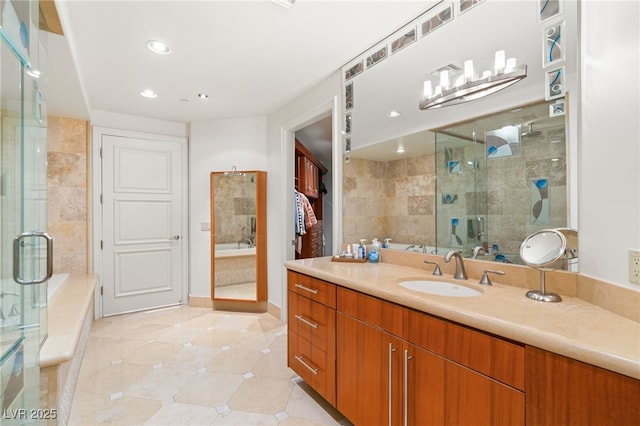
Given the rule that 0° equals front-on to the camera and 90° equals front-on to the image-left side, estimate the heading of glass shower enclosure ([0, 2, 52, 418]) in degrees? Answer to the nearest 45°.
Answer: approximately 315°

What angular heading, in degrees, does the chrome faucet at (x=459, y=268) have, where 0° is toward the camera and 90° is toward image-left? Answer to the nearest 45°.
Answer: approximately 45°

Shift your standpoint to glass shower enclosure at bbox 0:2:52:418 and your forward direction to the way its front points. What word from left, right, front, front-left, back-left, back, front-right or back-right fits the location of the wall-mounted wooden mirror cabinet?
left

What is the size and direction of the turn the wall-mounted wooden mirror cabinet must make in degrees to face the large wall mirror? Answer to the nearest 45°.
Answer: approximately 90° to its left

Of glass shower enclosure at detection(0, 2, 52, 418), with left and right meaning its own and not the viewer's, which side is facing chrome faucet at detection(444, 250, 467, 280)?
front

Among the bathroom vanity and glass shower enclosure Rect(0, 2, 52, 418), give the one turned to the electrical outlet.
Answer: the glass shower enclosure

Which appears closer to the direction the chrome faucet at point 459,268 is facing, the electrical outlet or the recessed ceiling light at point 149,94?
the recessed ceiling light

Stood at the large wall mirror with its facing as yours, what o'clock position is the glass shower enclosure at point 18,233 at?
The glass shower enclosure is roughly at 12 o'clock from the large wall mirror.
